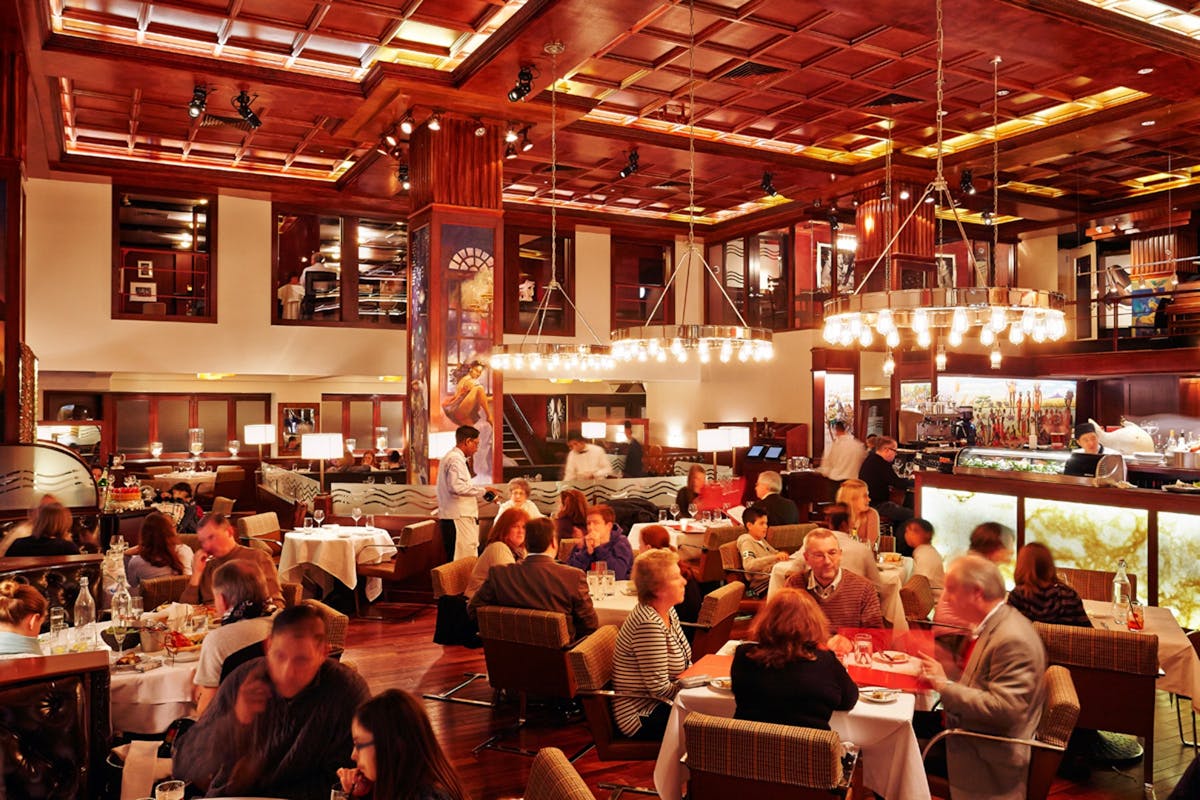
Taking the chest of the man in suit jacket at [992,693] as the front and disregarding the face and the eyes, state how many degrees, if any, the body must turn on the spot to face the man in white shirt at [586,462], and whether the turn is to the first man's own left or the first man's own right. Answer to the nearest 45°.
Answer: approximately 45° to the first man's own right

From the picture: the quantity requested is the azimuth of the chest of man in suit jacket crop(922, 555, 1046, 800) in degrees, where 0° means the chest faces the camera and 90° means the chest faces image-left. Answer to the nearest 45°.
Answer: approximately 90°

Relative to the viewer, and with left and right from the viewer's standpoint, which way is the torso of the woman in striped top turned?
facing to the right of the viewer

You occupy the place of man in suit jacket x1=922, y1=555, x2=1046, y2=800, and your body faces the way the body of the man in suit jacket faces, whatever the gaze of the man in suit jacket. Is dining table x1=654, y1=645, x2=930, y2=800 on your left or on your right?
on your left

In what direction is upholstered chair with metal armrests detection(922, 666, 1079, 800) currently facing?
to the viewer's left

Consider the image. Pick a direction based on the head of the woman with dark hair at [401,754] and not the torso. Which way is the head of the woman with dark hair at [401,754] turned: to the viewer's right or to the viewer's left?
to the viewer's left

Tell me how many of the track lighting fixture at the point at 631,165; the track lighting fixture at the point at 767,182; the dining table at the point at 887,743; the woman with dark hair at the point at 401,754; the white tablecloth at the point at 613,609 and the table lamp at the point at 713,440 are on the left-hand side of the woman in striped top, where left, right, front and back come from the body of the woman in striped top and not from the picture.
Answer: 4
